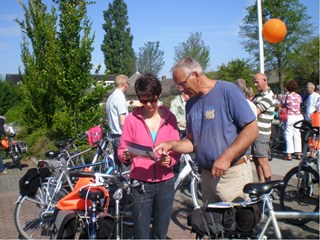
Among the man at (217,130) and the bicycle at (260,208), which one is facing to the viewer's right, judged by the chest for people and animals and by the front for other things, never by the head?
the bicycle

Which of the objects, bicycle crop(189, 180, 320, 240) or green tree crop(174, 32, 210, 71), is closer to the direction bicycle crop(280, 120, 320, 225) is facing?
the bicycle

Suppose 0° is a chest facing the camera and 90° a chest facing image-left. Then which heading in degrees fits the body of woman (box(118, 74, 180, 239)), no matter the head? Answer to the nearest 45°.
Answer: approximately 0°

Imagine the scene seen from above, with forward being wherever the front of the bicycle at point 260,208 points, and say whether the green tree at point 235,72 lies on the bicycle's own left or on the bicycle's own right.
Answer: on the bicycle's own left

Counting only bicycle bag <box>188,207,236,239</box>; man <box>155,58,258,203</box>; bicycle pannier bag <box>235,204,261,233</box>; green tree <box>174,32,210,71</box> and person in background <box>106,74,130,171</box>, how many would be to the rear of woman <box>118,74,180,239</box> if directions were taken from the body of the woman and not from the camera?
2

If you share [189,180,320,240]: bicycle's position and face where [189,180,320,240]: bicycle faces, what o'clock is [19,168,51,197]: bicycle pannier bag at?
The bicycle pannier bag is roughly at 7 o'clock from the bicycle.

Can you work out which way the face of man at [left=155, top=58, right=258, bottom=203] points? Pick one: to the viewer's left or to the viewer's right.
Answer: to the viewer's left

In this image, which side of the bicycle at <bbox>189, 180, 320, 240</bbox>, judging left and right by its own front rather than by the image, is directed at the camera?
right
